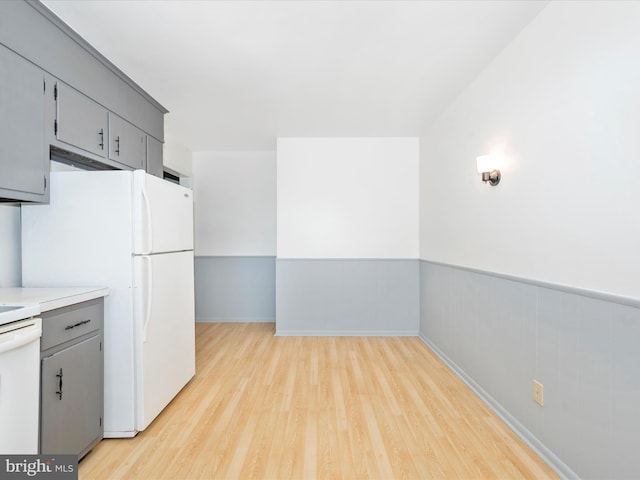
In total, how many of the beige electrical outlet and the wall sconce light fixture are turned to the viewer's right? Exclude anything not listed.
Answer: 0

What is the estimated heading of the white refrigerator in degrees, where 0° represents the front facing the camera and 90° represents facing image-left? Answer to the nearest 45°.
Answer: approximately 315°

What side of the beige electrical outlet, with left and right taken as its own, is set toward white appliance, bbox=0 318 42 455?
front

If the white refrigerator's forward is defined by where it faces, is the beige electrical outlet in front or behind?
in front

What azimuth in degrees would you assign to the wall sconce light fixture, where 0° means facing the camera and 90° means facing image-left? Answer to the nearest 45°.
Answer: approximately 45°

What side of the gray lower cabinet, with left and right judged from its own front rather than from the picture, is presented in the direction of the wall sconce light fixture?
front

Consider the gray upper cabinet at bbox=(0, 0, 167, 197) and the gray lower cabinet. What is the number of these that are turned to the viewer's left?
0

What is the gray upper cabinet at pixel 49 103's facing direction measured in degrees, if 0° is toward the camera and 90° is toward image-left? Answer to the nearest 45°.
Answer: approximately 315°

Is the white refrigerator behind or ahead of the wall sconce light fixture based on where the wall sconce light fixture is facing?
ahead

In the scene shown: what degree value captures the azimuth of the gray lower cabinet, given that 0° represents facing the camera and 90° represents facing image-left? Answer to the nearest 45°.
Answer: approximately 315°
